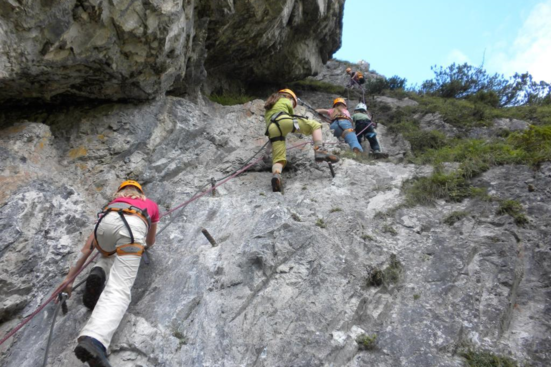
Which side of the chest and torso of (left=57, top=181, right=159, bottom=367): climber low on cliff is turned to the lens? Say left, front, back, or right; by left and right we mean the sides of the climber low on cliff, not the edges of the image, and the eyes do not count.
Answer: back

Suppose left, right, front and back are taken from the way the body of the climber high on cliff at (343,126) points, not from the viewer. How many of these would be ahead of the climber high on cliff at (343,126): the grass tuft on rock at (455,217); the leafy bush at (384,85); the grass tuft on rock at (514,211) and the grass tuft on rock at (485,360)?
1

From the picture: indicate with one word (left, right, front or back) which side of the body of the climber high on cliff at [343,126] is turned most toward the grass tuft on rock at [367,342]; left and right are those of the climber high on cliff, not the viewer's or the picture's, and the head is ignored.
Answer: back

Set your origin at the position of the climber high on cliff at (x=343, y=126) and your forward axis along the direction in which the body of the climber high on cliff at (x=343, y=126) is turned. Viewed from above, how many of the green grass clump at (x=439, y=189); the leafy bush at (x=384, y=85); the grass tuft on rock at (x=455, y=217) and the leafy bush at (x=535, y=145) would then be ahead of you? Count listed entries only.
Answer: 1

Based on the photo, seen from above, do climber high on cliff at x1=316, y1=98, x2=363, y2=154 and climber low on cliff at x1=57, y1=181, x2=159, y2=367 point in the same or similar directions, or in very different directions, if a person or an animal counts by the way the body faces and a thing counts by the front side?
same or similar directions

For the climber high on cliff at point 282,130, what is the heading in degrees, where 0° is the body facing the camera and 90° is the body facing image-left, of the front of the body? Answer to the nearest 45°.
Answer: approximately 225°

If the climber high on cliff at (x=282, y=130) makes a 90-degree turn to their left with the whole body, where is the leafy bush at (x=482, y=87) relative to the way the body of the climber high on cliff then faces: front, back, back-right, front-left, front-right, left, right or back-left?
right

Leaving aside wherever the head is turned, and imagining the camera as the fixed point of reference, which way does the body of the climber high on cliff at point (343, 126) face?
away from the camera

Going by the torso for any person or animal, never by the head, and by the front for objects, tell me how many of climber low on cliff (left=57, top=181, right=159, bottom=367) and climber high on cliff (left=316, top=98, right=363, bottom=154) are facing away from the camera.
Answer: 2

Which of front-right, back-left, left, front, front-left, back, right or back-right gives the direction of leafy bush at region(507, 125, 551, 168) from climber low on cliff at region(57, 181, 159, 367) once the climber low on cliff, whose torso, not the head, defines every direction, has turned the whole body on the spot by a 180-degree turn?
left

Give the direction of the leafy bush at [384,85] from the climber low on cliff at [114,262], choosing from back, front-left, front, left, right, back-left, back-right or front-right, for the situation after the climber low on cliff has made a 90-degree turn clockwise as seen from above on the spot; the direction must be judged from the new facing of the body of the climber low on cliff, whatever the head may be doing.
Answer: front-left

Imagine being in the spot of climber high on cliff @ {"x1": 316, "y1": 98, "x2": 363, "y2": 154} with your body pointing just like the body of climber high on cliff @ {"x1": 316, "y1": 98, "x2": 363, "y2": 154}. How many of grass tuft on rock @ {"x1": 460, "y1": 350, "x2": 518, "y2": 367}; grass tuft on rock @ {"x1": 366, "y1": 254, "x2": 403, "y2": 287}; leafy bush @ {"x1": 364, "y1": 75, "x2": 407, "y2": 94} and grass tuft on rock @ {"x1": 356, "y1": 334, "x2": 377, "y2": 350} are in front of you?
1
